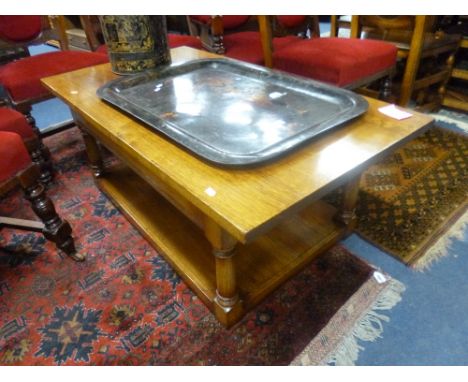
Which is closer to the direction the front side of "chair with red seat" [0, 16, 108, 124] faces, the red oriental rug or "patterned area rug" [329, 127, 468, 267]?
the patterned area rug

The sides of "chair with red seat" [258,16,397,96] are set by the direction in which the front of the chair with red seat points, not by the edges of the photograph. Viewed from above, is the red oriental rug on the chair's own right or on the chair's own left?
on the chair's own right

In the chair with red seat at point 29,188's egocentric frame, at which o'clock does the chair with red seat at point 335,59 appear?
the chair with red seat at point 335,59 is roughly at 12 o'clock from the chair with red seat at point 29,188.

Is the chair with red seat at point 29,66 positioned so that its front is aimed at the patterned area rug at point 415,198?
yes

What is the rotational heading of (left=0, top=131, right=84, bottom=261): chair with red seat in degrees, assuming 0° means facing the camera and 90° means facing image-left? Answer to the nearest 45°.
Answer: approximately 270°

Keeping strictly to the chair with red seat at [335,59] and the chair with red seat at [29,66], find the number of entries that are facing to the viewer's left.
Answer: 0

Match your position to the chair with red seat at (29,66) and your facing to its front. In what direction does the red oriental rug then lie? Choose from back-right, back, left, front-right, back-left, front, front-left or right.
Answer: front-right

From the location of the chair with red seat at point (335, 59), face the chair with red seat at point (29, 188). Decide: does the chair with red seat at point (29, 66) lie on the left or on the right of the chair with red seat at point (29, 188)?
right

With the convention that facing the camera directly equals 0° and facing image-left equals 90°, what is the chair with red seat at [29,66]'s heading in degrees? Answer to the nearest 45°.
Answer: approximately 315°

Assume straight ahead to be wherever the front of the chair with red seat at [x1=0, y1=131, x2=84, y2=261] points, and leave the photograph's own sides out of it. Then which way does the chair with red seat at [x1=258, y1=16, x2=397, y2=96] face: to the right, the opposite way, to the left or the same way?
to the right

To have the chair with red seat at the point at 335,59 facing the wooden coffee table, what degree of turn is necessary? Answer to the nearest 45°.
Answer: approximately 45° to its right

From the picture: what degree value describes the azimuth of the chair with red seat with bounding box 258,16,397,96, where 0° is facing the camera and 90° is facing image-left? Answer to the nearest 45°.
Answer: approximately 315°

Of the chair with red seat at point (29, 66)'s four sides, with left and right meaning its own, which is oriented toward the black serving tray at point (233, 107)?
front
